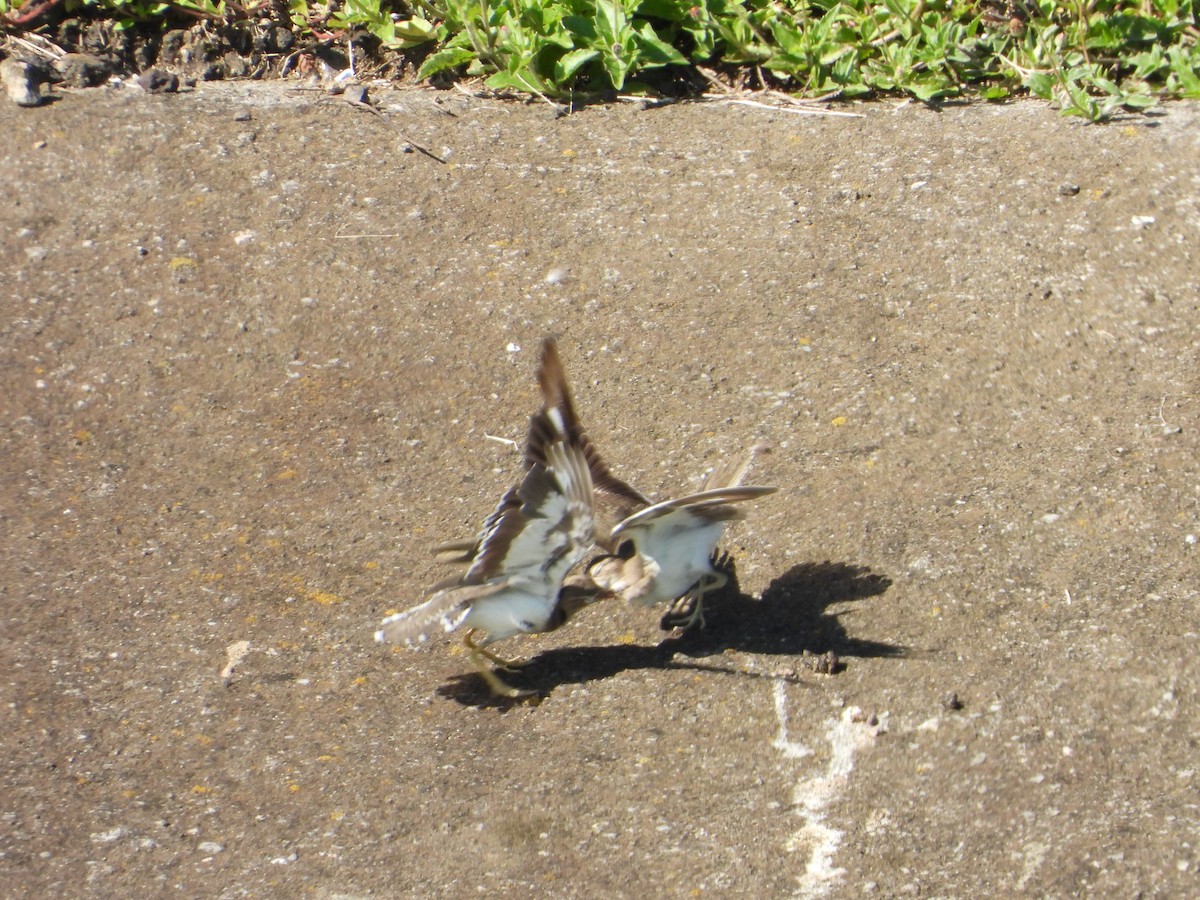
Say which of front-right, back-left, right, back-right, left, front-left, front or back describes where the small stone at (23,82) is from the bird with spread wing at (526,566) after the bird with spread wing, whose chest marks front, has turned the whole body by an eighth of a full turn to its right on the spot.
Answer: back

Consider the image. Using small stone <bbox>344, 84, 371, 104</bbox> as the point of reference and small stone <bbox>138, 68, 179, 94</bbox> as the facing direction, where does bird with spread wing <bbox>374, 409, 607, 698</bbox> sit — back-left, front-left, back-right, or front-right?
back-left

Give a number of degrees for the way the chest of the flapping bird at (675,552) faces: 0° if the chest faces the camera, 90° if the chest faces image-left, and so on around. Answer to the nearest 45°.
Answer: approximately 90°

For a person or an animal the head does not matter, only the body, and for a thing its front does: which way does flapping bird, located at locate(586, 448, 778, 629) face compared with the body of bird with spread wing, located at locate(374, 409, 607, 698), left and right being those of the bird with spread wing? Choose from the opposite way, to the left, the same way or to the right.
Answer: the opposite way

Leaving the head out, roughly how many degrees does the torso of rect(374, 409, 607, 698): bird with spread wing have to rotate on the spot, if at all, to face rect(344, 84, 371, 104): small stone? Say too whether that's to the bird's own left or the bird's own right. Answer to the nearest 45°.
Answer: approximately 90° to the bird's own left

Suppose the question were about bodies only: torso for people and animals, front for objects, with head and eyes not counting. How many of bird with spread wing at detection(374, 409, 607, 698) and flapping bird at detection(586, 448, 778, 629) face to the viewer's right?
1

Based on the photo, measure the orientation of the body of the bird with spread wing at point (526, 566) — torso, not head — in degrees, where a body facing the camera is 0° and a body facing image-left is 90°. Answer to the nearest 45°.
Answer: approximately 270°

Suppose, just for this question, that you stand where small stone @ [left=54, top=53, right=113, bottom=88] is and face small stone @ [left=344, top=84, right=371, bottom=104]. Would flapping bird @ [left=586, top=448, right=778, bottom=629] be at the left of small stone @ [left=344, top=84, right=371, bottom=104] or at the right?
right

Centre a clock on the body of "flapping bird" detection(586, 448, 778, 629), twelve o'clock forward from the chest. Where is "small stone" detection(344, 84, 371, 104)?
The small stone is roughly at 2 o'clock from the flapping bird.
